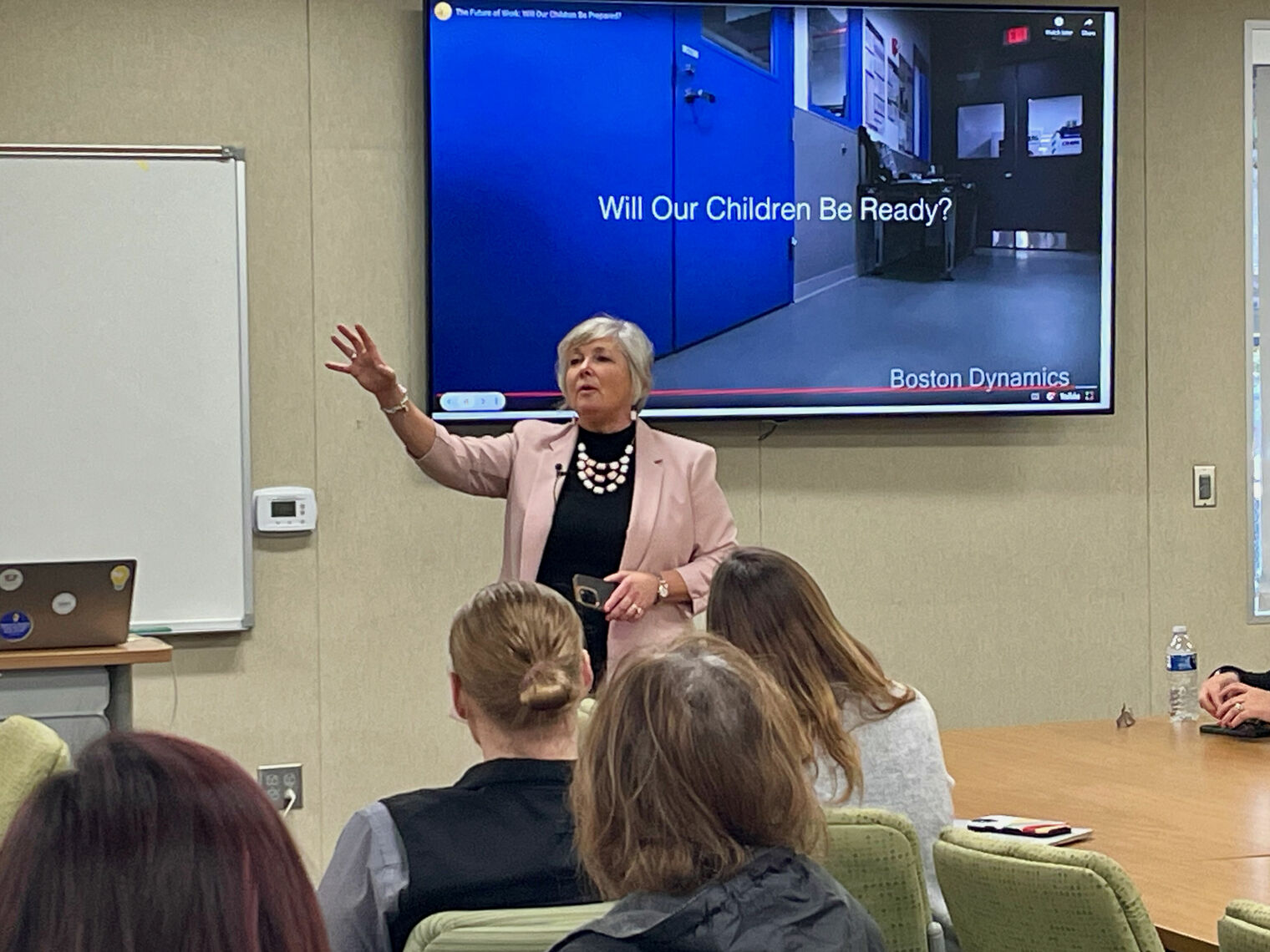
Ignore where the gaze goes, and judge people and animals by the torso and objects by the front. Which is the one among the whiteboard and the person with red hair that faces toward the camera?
the whiteboard

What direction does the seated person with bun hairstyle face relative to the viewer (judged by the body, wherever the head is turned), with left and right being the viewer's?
facing away from the viewer

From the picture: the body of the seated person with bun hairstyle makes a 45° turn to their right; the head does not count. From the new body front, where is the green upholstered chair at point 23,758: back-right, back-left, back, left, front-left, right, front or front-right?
left

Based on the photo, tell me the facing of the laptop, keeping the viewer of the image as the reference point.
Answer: facing away from the viewer

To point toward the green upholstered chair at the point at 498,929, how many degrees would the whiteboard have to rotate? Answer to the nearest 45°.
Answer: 0° — it already faces it

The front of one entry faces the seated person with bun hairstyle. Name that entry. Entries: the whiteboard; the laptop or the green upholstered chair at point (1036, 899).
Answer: the whiteboard

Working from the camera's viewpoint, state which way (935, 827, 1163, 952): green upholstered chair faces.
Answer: facing away from the viewer and to the right of the viewer

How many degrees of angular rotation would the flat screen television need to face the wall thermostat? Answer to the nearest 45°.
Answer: approximately 90° to its right

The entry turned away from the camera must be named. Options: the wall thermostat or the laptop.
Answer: the laptop

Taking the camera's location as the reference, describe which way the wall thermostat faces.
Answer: facing the viewer

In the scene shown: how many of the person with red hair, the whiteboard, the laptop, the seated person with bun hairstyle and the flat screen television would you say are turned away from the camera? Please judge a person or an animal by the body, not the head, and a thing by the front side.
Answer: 3

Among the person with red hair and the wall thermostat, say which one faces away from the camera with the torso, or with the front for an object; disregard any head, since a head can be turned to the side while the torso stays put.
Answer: the person with red hair

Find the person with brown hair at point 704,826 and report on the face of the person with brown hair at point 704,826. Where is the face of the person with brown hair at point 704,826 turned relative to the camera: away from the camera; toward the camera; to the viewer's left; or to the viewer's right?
away from the camera

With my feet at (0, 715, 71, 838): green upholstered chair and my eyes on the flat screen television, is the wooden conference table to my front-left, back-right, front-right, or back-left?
front-right

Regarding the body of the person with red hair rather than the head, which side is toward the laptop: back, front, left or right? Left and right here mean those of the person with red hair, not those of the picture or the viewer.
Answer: front

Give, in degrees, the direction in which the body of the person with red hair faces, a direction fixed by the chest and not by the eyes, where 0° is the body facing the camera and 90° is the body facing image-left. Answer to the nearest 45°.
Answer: approximately 180°

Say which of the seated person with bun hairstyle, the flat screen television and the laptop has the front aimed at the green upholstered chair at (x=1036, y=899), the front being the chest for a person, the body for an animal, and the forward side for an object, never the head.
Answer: the flat screen television

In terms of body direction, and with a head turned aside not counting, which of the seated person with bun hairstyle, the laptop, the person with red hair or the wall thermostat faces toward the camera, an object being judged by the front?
the wall thermostat

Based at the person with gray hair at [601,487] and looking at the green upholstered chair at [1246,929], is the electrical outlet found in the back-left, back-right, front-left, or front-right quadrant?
back-right

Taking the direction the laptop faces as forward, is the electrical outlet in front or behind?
in front

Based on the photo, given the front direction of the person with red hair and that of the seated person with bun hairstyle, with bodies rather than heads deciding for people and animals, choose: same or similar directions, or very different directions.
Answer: same or similar directions

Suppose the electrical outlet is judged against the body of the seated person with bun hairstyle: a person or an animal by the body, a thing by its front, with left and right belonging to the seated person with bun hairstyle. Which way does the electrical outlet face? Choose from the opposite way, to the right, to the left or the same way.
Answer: the opposite way

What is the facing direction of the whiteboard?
toward the camera

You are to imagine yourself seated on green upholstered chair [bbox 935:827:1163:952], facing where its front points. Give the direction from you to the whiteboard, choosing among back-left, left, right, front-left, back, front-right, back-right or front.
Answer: left
